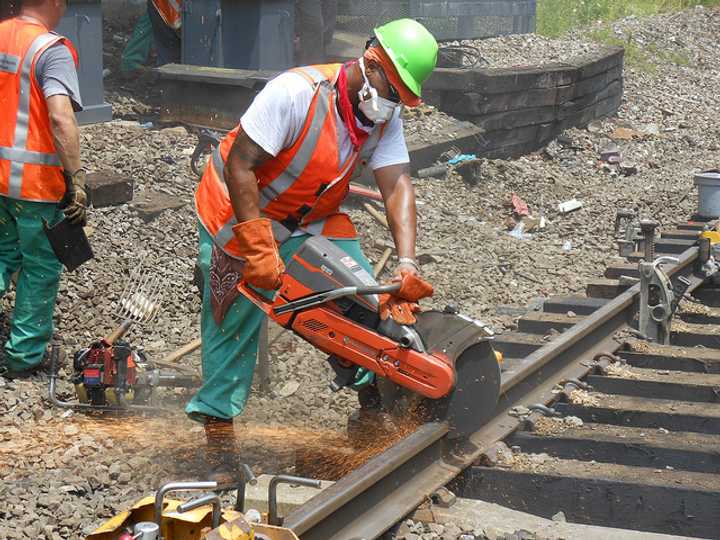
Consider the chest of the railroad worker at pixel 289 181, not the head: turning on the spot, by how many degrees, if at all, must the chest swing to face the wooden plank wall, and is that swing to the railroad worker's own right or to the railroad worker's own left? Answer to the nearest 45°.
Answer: approximately 135° to the railroad worker's own left

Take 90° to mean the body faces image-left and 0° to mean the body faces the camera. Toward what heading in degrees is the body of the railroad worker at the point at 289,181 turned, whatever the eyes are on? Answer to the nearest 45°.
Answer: approximately 315°

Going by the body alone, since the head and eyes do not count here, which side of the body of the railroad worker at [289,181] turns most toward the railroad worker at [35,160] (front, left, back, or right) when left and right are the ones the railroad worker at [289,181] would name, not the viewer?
back

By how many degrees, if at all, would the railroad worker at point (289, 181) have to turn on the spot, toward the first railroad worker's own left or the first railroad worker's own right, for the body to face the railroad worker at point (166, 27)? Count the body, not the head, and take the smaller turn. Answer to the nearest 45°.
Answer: approximately 135° to the first railroad worker's own left

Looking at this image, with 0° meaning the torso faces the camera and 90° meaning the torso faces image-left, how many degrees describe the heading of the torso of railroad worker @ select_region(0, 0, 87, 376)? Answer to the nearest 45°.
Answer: approximately 225°

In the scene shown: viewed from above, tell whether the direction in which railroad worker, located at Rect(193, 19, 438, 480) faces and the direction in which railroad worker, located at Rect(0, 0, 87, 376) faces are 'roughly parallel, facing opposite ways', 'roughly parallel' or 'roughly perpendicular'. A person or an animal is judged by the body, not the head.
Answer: roughly perpendicular
